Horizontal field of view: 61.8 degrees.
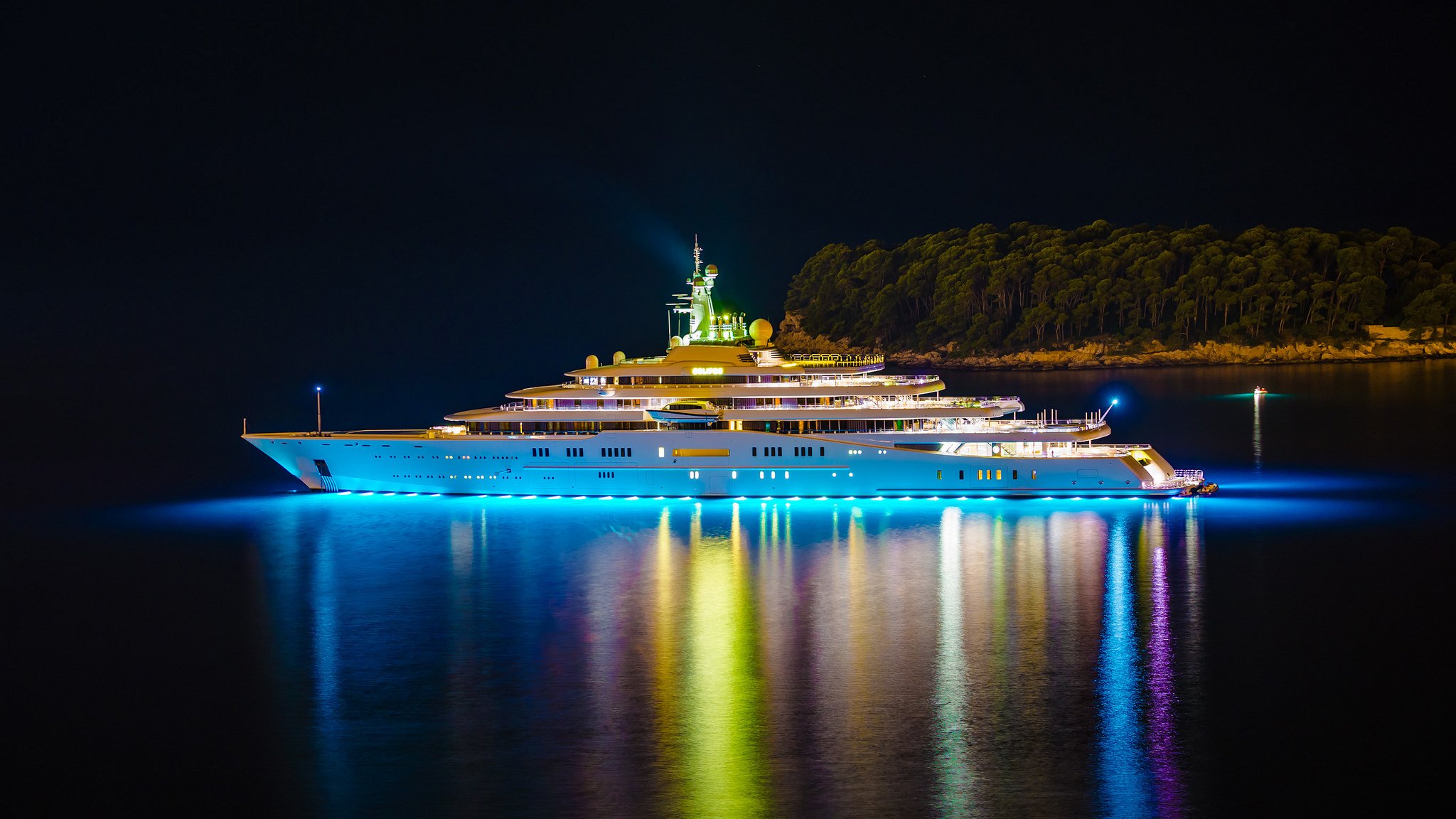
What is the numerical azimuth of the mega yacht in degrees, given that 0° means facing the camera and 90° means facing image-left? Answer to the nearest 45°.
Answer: approximately 90°
